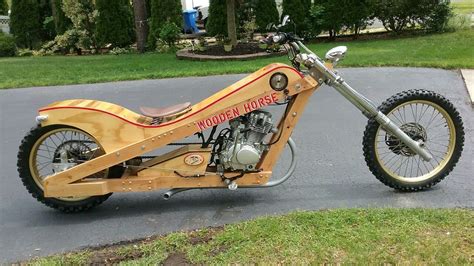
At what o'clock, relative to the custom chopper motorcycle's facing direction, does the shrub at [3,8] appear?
The shrub is roughly at 8 o'clock from the custom chopper motorcycle.

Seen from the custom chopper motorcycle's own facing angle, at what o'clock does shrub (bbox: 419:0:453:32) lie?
The shrub is roughly at 10 o'clock from the custom chopper motorcycle.

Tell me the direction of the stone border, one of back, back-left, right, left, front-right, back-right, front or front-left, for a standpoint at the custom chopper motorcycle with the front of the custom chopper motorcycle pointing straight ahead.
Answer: left

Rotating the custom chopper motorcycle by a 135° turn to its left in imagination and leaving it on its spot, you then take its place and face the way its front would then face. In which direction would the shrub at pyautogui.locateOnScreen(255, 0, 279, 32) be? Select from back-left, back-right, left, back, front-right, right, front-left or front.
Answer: front-right

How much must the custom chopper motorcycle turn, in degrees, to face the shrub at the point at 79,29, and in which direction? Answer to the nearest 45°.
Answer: approximately 90° to its left

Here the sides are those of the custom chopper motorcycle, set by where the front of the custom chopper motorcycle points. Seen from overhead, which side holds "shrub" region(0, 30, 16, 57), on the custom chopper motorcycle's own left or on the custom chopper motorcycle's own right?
on the custom chopper motorcycle's own left

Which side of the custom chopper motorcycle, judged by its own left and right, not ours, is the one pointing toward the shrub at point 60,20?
left

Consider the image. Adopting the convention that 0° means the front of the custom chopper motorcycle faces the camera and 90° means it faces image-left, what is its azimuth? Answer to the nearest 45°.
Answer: approximately 270°

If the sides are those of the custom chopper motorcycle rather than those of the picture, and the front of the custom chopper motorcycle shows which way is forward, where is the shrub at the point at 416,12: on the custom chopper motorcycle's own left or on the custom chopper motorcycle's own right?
on the custom chopper motorcycle's own left

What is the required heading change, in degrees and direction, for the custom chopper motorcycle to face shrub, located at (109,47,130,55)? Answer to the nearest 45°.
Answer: approximately 90° to its left

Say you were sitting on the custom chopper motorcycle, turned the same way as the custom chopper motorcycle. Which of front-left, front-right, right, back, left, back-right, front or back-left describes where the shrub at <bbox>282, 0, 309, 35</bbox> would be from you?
left

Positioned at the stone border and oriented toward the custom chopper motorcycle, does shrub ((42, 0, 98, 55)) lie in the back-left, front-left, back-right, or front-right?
back-right

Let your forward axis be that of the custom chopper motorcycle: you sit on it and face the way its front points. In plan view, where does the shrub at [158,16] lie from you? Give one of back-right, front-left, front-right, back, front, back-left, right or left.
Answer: left

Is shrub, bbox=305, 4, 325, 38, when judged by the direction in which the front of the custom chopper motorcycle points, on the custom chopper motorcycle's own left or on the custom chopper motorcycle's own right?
on the custom chopper motorcycle's own left

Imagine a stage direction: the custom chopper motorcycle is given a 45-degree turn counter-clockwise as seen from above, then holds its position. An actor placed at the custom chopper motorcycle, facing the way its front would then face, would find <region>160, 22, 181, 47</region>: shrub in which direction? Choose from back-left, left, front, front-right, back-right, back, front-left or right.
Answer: front-left

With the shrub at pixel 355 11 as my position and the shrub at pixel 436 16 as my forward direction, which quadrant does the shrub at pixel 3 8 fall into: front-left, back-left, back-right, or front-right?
back-left

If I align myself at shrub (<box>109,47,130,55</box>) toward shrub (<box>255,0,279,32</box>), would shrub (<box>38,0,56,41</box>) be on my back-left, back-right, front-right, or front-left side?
back-left
